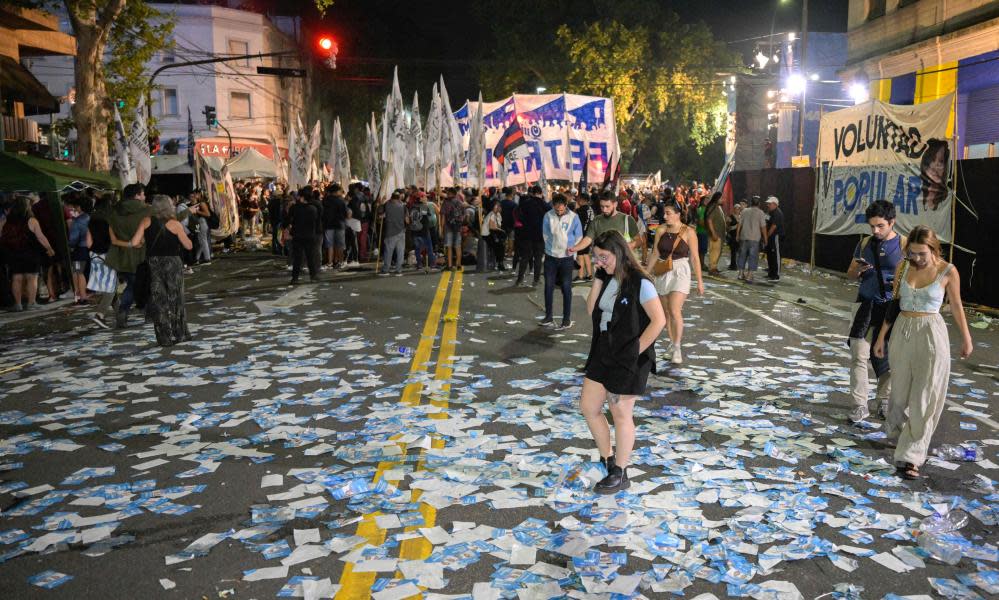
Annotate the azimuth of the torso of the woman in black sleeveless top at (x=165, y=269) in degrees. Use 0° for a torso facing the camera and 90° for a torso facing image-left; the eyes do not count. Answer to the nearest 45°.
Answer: approximately 180°

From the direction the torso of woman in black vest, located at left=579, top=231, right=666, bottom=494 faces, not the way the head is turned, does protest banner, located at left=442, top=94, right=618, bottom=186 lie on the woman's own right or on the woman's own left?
on the woman's own right

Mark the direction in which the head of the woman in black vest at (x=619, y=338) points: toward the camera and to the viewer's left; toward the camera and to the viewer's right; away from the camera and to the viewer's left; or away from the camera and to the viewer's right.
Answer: toward the camera and to the viewer's left

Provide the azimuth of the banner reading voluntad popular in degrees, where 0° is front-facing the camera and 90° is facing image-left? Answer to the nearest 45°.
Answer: approximately 0°

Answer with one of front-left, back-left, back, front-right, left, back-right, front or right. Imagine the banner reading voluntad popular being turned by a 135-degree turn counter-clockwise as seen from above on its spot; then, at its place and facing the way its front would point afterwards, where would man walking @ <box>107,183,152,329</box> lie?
back

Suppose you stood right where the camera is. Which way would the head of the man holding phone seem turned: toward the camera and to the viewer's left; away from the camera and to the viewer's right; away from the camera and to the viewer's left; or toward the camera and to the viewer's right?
toward the camera and to the viewer's left

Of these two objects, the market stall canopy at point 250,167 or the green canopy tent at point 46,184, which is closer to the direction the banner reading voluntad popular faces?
the green canopy tent

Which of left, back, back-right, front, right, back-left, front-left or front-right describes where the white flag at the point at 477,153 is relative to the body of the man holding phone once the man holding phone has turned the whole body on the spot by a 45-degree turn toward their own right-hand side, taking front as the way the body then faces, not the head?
front-right

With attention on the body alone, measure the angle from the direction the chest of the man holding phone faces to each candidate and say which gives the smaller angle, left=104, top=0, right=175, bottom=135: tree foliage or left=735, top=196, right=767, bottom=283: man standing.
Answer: the tree foliage

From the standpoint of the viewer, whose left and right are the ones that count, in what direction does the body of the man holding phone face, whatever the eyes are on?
facing the viewer and to the left of the viewer

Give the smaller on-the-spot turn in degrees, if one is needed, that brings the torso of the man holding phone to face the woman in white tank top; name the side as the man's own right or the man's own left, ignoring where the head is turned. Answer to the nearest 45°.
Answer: approximately 45° to the man's own left

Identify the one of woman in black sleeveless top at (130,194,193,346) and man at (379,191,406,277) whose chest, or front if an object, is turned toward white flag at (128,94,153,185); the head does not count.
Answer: the woman in black sleeveless top

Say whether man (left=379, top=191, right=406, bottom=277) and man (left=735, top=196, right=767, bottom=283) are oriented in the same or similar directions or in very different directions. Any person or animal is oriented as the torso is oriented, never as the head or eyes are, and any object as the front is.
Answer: same or similar directions
